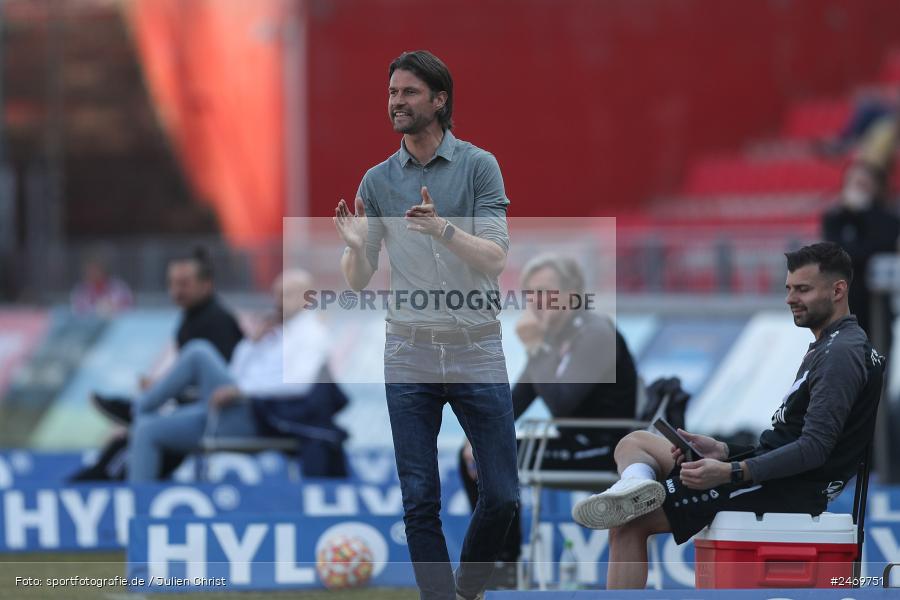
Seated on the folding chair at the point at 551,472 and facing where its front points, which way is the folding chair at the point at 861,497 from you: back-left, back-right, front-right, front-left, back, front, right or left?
back-left

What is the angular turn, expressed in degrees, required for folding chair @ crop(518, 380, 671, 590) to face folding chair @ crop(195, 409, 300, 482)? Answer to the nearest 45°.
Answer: approximately 45° to its right

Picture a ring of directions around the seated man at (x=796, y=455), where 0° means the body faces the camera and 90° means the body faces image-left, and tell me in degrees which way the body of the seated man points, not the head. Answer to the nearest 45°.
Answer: approximately 90°

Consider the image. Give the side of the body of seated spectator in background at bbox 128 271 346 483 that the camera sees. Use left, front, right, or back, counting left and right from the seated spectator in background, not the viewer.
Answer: left

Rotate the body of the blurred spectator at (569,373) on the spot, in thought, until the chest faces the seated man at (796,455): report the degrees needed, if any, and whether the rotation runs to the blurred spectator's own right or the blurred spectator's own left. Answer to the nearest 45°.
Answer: approximately 90° to the blurred spectator's own left

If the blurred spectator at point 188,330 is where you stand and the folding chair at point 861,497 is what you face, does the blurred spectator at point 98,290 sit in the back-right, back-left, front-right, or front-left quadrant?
back-left

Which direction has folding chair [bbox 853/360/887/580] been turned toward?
to the viewer's left
